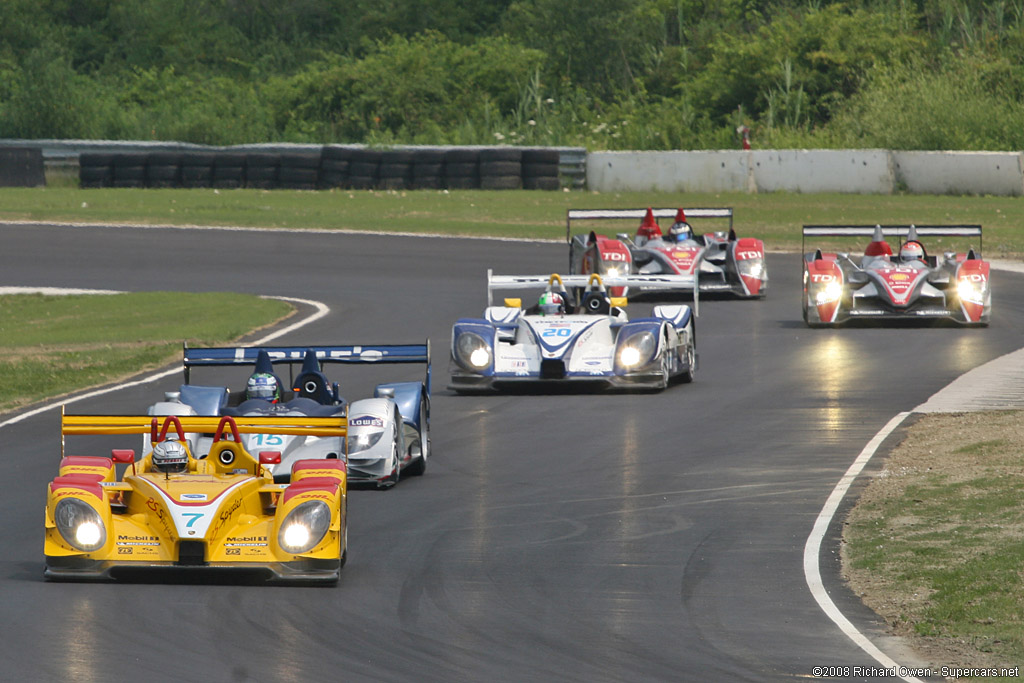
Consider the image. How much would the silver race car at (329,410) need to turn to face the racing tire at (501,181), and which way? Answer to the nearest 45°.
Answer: approximately 180°

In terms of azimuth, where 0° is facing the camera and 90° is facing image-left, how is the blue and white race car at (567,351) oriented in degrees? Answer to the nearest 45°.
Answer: approximately 0°

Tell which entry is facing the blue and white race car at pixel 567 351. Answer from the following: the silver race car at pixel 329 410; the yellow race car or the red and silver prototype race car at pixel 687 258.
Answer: the red and silver prototype race car

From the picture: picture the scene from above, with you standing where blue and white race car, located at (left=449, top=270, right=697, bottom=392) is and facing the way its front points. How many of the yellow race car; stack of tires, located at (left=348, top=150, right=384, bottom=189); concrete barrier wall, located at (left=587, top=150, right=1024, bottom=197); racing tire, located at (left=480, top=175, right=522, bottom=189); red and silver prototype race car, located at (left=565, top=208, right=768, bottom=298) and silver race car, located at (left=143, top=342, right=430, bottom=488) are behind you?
4

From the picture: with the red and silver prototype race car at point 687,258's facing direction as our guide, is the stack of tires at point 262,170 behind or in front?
behind

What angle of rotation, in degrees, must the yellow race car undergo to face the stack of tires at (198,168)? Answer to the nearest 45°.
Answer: approximately 180°

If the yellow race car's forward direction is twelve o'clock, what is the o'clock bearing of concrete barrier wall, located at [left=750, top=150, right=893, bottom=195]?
The concrete barrier wall is roughly at 7 o'clock from the yellow race car.

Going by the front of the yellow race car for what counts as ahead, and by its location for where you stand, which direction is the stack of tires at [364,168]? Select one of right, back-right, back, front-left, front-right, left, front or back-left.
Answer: back

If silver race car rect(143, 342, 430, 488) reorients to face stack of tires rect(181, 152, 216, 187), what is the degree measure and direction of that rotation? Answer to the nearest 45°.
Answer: approximately 180°

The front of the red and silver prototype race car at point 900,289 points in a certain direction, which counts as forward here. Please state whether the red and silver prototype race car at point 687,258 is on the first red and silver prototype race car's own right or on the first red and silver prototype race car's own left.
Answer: on the first red and silver prototype race car's own right

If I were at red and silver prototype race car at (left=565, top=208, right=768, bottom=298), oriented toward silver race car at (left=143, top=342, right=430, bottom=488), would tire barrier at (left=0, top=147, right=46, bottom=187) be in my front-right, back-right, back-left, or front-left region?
back-right
